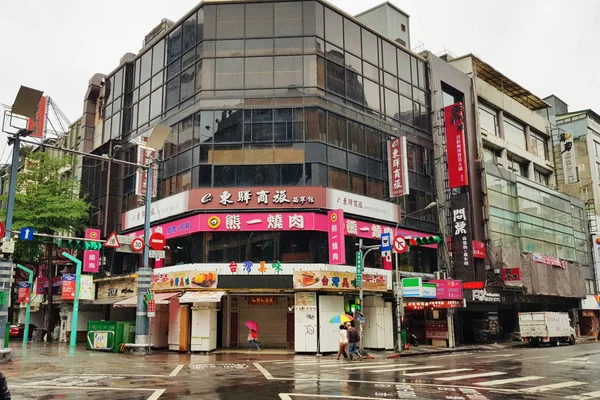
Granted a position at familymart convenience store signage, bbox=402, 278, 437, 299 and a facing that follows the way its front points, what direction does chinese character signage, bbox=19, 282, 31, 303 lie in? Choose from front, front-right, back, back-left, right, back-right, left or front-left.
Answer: right

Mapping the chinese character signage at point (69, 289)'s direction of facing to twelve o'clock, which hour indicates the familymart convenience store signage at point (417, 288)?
the familymart convenience store signage at point (417, 288) is roughly at 10 o'clock from the chinese character signage at point (69, 289).

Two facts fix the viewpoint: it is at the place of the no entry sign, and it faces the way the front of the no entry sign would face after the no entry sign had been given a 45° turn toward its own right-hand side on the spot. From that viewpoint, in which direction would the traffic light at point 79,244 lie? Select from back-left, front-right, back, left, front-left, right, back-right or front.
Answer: front-right

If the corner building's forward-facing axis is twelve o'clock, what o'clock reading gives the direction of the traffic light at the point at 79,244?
The traffic light is roughly at 2 o'clock from the corner building.

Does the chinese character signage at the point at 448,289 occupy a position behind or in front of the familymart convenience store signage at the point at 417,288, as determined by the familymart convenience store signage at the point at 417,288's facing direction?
behind

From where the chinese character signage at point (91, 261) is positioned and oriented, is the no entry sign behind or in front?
in front

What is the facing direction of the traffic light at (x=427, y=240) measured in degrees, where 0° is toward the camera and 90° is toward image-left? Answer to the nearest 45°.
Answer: approximately 0°

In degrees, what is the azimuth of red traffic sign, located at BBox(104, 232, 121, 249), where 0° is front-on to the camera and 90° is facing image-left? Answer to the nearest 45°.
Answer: approximately 0°

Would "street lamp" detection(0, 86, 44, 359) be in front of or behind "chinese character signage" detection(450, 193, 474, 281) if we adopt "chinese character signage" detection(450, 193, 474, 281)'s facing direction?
in front

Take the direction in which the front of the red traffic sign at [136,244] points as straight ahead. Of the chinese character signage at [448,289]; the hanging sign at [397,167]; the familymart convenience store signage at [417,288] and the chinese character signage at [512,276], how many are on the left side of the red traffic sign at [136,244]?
4
